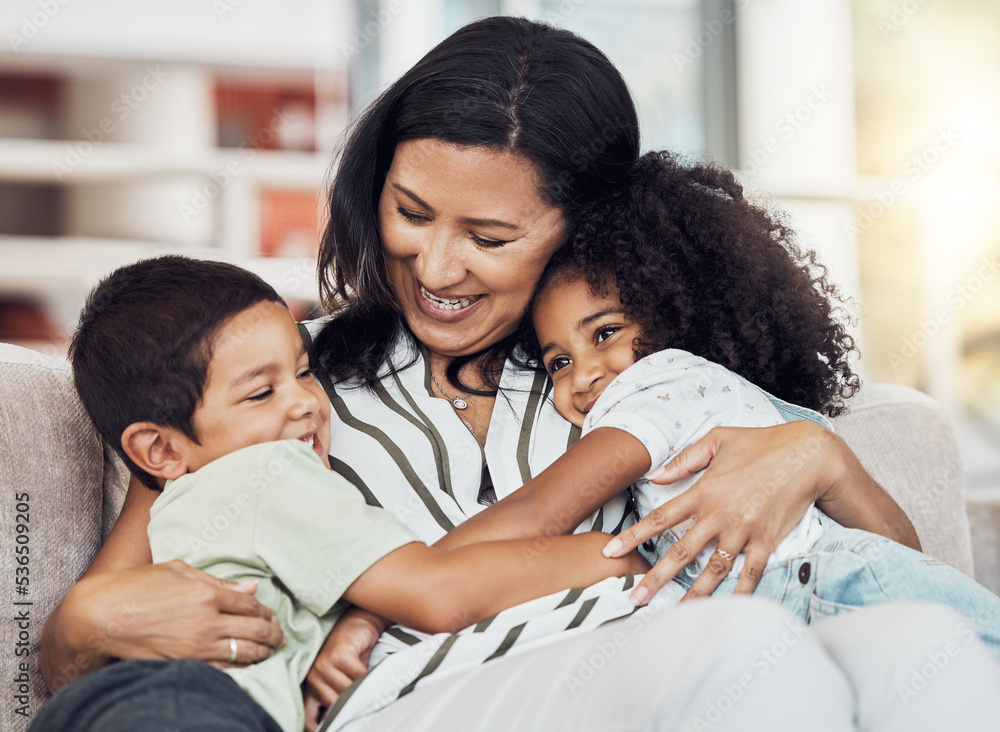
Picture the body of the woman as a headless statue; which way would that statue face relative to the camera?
toward the camera

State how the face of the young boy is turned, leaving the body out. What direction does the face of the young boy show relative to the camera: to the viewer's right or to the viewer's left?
to the viewer's right

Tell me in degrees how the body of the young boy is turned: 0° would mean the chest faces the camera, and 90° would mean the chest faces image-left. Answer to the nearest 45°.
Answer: approximately 270°

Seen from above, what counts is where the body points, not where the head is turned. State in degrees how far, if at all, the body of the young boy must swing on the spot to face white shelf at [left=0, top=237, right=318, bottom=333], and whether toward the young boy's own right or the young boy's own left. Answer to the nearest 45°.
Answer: approximately 90° to the young boy's own left

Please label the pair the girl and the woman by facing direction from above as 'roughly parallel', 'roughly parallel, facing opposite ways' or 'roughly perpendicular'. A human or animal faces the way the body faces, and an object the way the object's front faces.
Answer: roughly perpendicular

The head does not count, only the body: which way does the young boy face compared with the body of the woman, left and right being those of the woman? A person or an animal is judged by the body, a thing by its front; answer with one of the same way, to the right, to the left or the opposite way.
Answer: to the left

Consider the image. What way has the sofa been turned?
toward the camera

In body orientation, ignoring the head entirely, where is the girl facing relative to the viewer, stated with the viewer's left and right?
facing to the left of the viewer

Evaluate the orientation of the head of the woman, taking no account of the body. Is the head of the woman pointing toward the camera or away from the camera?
toward the camera

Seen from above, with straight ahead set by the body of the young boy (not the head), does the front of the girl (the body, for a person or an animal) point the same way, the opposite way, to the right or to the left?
the opposite way
